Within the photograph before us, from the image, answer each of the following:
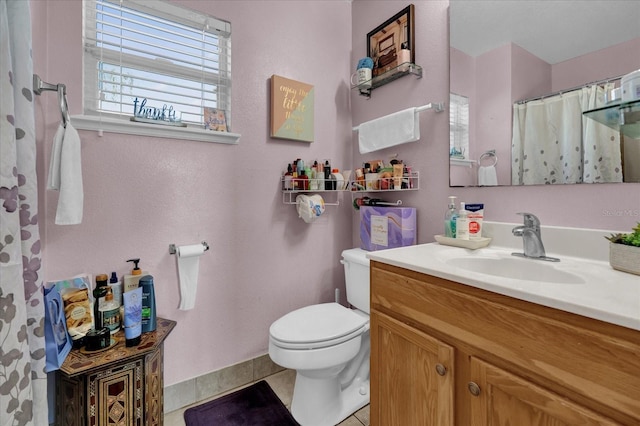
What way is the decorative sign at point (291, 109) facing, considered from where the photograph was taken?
facing the viewer and to the right of the viewer

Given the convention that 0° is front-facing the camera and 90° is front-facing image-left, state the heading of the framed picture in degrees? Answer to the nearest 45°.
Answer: approximately 45°

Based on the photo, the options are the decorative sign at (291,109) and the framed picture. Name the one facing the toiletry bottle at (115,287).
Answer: the framed picture

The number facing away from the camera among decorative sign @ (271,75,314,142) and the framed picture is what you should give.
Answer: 0

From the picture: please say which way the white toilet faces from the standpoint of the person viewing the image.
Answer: facing the viewer and to the left of the viewer

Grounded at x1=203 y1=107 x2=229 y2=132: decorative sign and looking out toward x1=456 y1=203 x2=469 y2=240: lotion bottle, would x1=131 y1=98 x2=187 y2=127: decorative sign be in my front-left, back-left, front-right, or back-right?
back-right

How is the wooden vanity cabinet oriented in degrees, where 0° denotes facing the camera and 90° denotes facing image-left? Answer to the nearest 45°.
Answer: approximately 45°

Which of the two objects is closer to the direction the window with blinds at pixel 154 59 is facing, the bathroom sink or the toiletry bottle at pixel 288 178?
the bathroom sink
